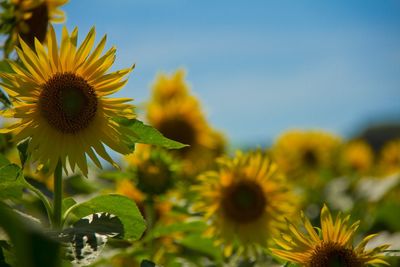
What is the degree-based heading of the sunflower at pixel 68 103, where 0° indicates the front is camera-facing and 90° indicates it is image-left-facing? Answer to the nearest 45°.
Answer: approximately 0°

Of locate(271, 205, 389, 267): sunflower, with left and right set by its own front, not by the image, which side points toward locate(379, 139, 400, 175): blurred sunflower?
back

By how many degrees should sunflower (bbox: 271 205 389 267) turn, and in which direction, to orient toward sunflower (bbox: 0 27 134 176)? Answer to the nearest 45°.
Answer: approximately 90° to its right

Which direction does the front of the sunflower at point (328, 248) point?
toward the camera

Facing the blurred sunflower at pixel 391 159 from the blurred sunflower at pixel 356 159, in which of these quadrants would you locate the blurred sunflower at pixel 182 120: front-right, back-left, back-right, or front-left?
back-right

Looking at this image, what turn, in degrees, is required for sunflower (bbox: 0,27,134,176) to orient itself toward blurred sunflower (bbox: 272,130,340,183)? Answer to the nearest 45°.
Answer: approximately 135° to its left

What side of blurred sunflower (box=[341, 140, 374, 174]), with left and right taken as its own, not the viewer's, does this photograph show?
front

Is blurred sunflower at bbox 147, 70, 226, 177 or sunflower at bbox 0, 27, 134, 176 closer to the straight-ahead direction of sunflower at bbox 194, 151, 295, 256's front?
the sunflower

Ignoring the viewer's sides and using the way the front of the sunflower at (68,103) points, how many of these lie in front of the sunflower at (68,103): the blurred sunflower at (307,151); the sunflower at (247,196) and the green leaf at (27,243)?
1

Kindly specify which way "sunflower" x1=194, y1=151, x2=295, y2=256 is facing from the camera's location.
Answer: facing the viewer

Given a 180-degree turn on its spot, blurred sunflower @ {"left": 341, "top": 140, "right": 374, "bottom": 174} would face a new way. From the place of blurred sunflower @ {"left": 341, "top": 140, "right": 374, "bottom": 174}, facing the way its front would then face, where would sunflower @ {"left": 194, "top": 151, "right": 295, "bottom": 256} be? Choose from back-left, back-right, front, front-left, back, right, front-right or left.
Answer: back

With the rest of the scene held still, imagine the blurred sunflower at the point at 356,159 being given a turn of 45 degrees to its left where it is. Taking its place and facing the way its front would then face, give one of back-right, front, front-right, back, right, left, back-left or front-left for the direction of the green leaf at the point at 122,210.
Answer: front-right
